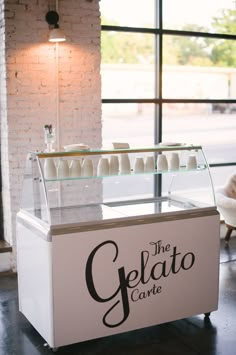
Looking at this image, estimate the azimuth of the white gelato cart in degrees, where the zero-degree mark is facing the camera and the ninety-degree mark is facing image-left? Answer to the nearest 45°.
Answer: approximately 315°

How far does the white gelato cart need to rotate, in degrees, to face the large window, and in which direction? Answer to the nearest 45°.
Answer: approximately 135° to its left

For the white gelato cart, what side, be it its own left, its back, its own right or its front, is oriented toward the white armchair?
left
